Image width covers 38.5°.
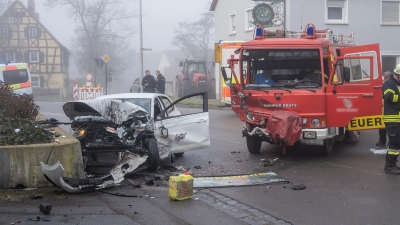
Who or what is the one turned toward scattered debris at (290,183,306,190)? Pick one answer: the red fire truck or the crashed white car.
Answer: the red fire truck

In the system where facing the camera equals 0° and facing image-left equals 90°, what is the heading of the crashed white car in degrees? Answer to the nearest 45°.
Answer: approximately 45°

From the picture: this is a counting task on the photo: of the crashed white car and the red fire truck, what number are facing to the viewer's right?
0

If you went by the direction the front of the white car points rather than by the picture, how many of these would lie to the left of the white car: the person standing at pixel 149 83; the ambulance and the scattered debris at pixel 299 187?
1

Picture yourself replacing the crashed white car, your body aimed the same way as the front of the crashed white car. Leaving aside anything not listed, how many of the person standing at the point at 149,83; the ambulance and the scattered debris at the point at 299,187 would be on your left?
1

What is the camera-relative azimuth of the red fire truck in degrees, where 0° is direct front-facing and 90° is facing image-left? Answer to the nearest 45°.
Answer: approximately 0°

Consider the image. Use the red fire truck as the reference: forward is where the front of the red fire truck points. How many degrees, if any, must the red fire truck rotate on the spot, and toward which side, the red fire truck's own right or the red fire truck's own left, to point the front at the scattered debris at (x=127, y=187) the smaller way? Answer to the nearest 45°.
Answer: approximately 45° to the red fire truck's own right

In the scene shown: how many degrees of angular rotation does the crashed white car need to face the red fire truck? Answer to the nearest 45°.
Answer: approximately 135° to its left

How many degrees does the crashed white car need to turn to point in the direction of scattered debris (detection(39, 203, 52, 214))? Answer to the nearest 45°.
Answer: approximately 45° to its left

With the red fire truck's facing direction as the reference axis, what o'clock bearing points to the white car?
The white car is roughly at 2 o'clock from the red fire truck.

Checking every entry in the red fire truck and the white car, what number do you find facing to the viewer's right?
0

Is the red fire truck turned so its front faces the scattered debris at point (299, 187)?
yes
